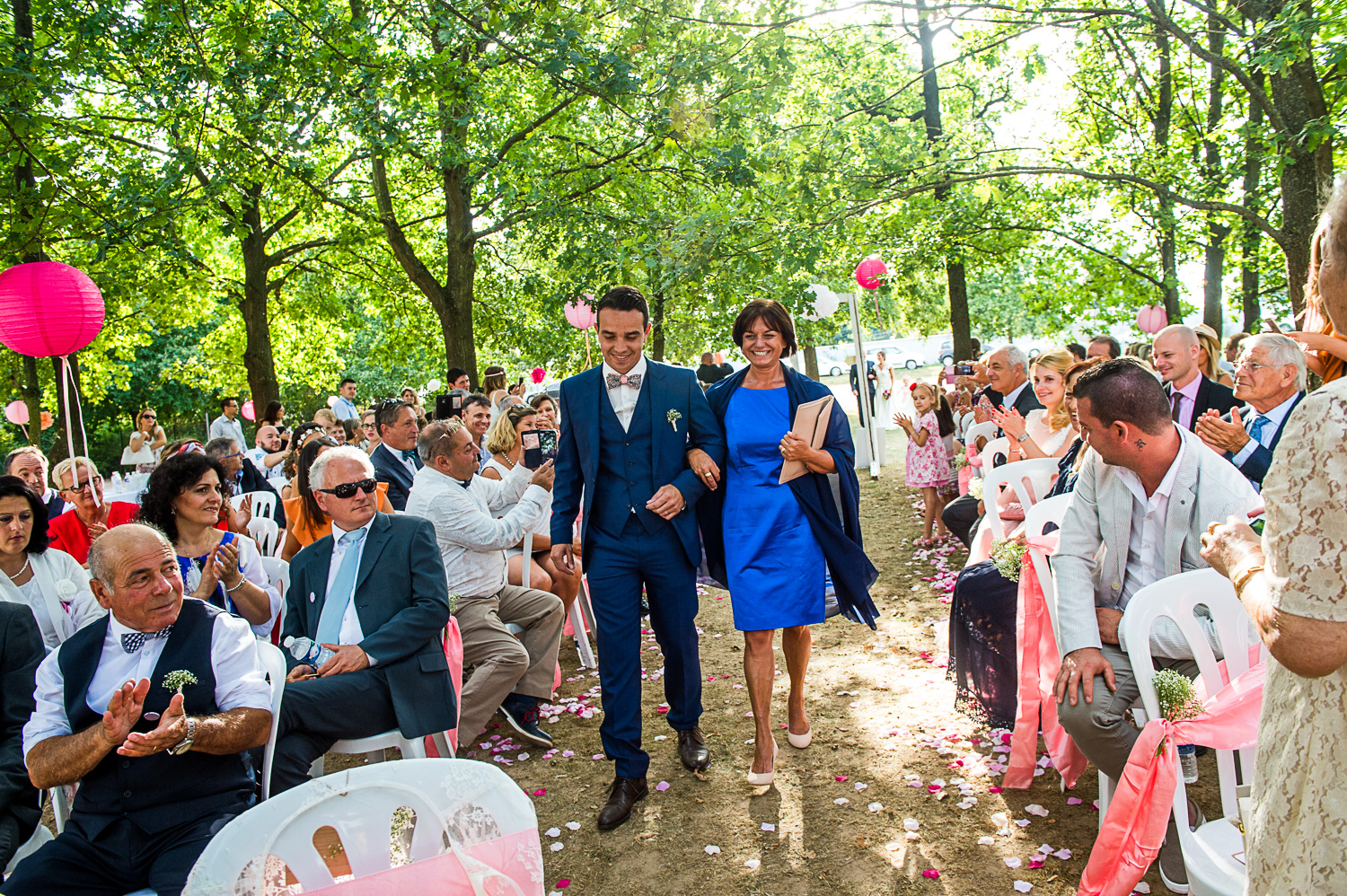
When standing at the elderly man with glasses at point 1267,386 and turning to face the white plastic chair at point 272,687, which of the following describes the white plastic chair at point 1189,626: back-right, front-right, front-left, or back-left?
front-left

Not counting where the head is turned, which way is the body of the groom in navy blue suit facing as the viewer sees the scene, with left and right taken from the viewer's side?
facing the viewer

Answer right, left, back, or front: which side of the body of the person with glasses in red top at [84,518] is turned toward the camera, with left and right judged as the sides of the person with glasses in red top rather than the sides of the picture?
front

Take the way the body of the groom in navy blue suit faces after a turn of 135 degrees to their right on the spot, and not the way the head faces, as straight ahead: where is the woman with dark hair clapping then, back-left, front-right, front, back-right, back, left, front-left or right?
front-left

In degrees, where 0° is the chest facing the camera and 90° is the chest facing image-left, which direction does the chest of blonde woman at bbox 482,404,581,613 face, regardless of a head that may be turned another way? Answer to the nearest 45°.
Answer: approximately 315°

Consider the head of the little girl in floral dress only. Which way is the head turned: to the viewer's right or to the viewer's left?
to the viewer's left

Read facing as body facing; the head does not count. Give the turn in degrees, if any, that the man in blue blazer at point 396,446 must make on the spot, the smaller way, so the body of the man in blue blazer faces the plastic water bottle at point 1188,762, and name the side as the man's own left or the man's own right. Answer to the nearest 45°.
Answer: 0° — they already face it

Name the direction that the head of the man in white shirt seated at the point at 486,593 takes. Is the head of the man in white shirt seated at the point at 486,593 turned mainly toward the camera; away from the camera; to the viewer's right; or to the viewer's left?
to the viewer's right

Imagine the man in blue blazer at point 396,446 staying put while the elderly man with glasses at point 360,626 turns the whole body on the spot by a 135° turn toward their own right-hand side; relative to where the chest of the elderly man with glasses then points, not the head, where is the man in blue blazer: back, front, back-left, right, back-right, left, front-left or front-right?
front

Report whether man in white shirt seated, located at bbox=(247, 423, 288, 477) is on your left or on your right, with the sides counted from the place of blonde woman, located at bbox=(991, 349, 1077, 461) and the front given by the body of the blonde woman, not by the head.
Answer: on your right

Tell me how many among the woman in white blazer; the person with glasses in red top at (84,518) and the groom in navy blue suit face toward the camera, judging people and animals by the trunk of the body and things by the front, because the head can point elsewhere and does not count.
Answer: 3

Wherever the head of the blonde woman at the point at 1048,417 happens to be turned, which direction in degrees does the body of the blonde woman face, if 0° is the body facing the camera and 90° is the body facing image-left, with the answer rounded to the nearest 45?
approximately 45°

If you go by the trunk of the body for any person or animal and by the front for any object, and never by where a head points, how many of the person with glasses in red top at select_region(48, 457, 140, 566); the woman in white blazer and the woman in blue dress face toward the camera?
3

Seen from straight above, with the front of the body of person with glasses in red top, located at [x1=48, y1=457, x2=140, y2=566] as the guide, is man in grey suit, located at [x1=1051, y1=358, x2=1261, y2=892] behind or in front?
in front

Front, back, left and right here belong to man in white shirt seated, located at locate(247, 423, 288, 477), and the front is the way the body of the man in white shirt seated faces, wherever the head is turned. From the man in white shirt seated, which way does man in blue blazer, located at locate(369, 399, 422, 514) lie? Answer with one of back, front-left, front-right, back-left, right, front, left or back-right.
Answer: front-right

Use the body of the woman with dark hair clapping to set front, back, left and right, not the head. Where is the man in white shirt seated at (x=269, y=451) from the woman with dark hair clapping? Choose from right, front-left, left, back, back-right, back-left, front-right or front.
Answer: back-left

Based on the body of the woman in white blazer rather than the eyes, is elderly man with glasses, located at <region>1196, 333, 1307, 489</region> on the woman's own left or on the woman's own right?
on the woman's own left

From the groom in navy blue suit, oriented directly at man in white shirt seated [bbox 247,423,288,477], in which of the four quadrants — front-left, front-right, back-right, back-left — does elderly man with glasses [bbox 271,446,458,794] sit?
front-left
